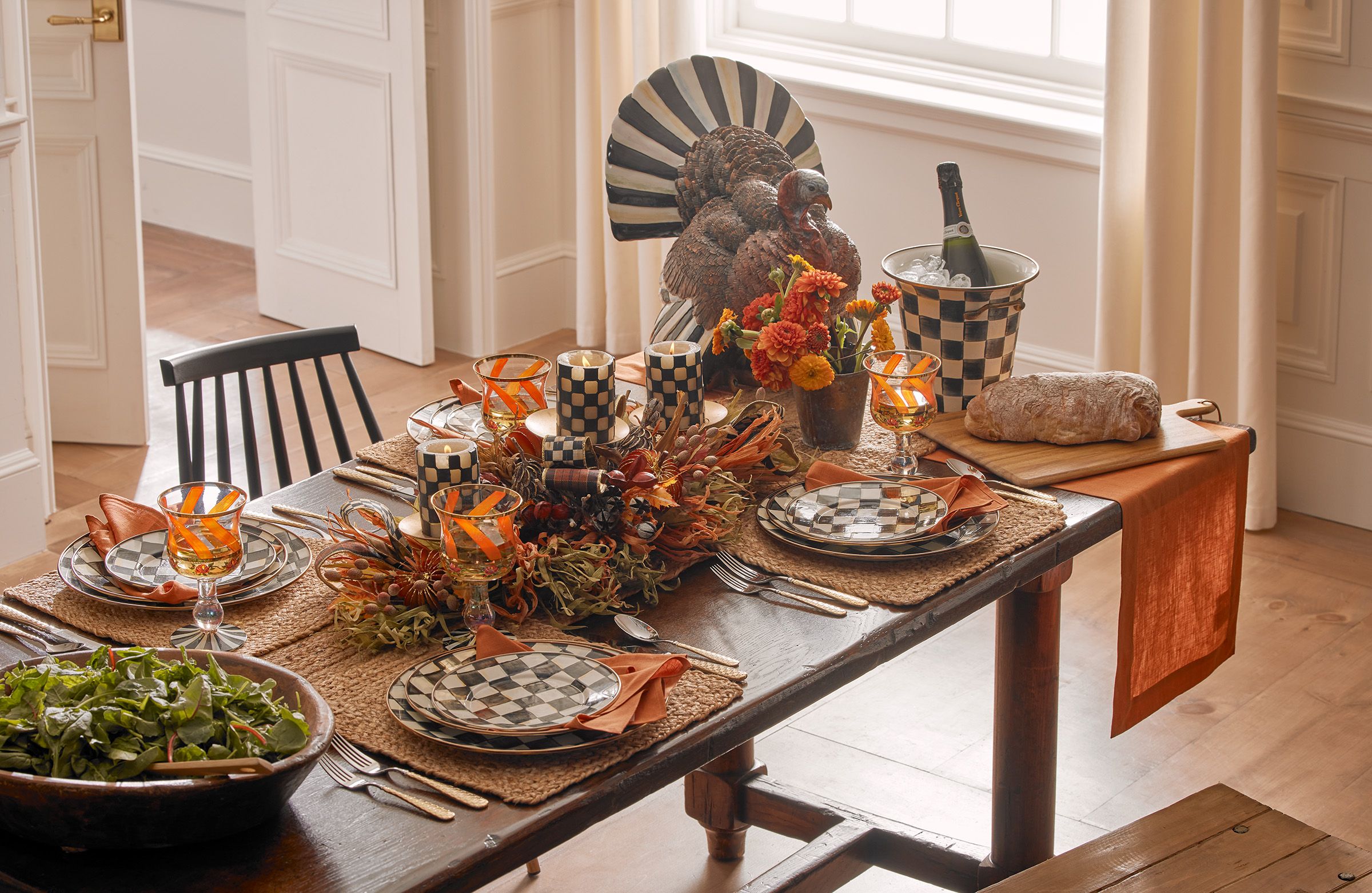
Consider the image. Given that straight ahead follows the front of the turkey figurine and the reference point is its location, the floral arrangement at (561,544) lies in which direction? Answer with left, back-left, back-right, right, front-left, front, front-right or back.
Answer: front-right

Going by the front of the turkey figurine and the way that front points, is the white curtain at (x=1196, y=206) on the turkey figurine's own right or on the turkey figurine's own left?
on the turkey figurine's own left

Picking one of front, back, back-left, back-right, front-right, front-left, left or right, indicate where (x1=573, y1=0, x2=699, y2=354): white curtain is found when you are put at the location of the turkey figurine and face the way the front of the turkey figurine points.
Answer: back-left

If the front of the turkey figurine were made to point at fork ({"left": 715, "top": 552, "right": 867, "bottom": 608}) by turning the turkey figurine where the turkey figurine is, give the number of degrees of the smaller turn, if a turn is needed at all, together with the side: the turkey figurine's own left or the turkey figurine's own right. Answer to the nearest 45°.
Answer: approximately 45° to the turkey figurine's own right

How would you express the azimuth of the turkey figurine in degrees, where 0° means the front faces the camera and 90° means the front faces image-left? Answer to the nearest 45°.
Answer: approximately 315°

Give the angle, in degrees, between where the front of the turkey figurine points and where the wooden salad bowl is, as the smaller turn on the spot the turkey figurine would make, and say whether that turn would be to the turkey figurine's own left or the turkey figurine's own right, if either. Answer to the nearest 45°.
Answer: approximately 45° to the turkey figurine's own right

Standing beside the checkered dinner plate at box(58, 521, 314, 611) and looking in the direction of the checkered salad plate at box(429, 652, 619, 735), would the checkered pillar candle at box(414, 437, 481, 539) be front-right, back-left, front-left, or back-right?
front-left

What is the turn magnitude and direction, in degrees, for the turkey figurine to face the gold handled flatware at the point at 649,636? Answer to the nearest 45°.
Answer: approximately 45° to its right
